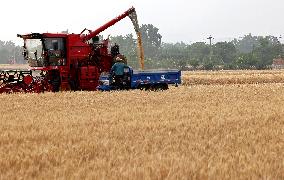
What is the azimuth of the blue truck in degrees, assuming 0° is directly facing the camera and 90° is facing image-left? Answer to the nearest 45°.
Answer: approximately 90°

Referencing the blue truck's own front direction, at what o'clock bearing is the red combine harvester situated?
The red combine harvester is roughly at 12 o'clock from the blue truck.
